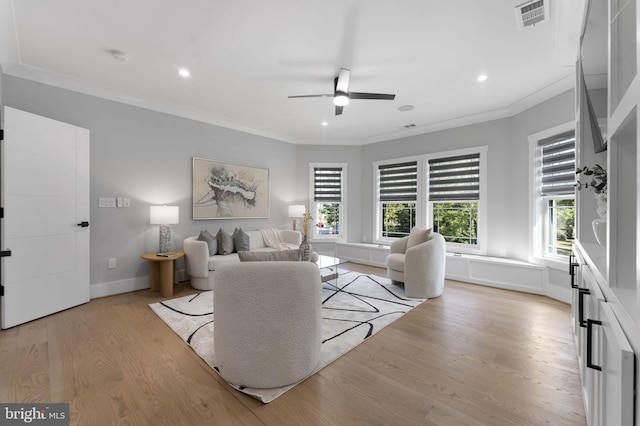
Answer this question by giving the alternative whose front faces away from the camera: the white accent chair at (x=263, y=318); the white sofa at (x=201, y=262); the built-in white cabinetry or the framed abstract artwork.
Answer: the white accent chair

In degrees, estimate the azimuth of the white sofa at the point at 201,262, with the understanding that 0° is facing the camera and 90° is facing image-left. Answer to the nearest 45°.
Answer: approximately 315°

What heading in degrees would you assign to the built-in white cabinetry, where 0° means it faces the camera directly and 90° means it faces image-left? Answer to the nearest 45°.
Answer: approximately 90°

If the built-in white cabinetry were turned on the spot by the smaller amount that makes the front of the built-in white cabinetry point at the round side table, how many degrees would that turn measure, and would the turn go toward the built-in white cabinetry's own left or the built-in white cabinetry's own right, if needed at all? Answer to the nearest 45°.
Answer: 0° — it already faces it

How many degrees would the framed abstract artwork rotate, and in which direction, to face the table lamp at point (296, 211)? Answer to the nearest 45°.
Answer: approximately 45° to its left

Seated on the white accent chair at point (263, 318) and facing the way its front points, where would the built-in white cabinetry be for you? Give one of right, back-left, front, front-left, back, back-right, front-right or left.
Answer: back-right

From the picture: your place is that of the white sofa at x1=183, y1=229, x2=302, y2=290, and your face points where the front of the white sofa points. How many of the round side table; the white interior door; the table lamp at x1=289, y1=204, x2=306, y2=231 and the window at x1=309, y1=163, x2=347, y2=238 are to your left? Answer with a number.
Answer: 2

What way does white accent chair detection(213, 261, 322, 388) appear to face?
away from the camera
